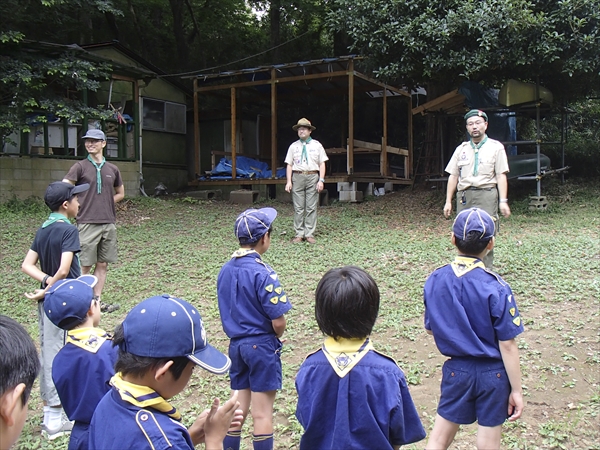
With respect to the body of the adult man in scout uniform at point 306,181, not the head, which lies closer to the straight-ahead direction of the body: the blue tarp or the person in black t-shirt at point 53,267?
the person in black t-shirt

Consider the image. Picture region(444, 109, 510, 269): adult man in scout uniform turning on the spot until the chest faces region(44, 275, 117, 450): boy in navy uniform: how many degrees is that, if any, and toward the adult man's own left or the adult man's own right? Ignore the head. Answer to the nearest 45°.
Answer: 0° — they already face them

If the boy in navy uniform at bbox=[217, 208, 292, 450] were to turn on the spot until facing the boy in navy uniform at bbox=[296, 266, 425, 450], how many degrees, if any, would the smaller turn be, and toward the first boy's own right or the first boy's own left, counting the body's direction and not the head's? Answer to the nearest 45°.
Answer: approximately 135° to the first boy's own right

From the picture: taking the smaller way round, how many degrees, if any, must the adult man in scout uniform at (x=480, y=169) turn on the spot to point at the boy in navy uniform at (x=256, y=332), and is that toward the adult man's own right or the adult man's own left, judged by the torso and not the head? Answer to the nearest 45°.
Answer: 0° — they already face them

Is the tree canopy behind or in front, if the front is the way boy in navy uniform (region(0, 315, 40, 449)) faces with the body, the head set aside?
in front

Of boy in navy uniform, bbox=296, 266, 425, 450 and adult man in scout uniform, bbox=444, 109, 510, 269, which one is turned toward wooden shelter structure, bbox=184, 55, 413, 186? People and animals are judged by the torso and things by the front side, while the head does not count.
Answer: the boy in navy uniform

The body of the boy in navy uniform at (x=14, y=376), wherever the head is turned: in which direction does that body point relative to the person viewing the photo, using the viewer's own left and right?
facing away from the viewer and to the right of the viewer

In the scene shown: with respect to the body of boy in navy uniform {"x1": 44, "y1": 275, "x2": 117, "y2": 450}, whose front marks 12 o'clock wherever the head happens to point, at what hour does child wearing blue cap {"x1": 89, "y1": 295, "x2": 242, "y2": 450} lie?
The child wearing blue cap is roughly at 4 o'clock from the boy in navy uniform.

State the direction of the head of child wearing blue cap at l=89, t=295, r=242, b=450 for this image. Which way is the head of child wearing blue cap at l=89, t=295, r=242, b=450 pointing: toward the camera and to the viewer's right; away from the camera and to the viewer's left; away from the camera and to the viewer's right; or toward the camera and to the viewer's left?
away from the camera and to the viewer's right

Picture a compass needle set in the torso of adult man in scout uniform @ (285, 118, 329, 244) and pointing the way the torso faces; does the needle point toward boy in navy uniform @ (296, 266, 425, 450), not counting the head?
yes

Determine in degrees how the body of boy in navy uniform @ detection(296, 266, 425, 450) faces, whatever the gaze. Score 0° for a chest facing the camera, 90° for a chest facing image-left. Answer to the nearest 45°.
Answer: approximately 180°

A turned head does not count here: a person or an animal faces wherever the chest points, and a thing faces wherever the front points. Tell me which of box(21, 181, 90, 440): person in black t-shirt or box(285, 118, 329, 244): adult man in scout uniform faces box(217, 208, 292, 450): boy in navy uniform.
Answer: the adult man in scout uniform

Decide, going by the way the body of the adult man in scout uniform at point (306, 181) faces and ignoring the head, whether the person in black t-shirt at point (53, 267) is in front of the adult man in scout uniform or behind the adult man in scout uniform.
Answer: in front
